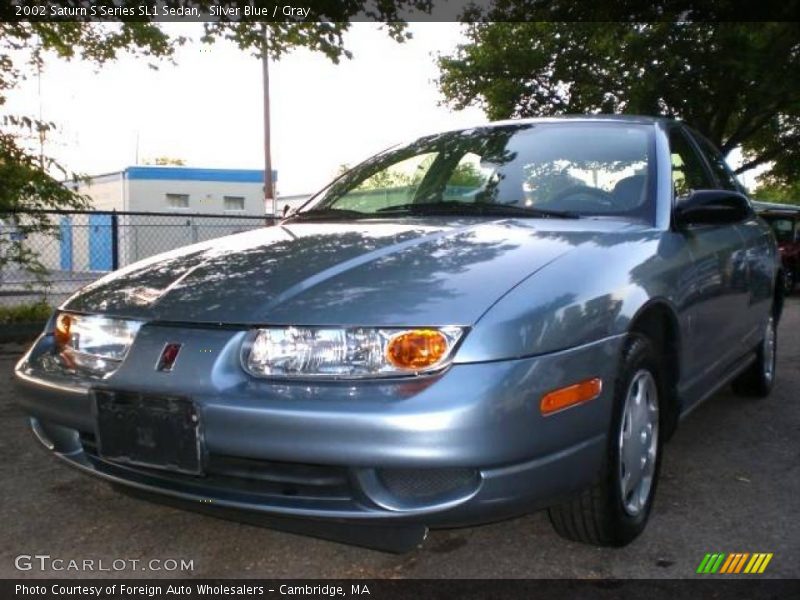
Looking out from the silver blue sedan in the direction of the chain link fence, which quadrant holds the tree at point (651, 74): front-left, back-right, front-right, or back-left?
front-right

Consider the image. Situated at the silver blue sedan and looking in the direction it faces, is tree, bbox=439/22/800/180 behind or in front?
behind

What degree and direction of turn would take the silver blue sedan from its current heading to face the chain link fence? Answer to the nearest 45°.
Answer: approximately 90° to its right

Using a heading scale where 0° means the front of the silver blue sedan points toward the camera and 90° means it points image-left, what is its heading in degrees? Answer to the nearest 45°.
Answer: approximately 45°
